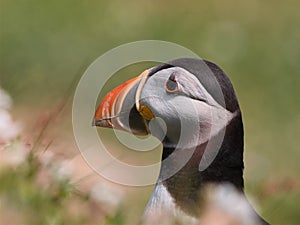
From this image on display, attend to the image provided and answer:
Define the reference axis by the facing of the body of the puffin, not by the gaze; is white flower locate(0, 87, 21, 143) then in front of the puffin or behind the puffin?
in front

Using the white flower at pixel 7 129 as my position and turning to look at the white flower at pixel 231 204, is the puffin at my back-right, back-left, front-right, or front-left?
front-left

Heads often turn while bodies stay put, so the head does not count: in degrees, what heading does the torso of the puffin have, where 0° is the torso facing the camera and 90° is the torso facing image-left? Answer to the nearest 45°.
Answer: approximately 90°

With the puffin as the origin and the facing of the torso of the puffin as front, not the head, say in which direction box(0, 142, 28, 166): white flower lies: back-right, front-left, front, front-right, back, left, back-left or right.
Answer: front-left
